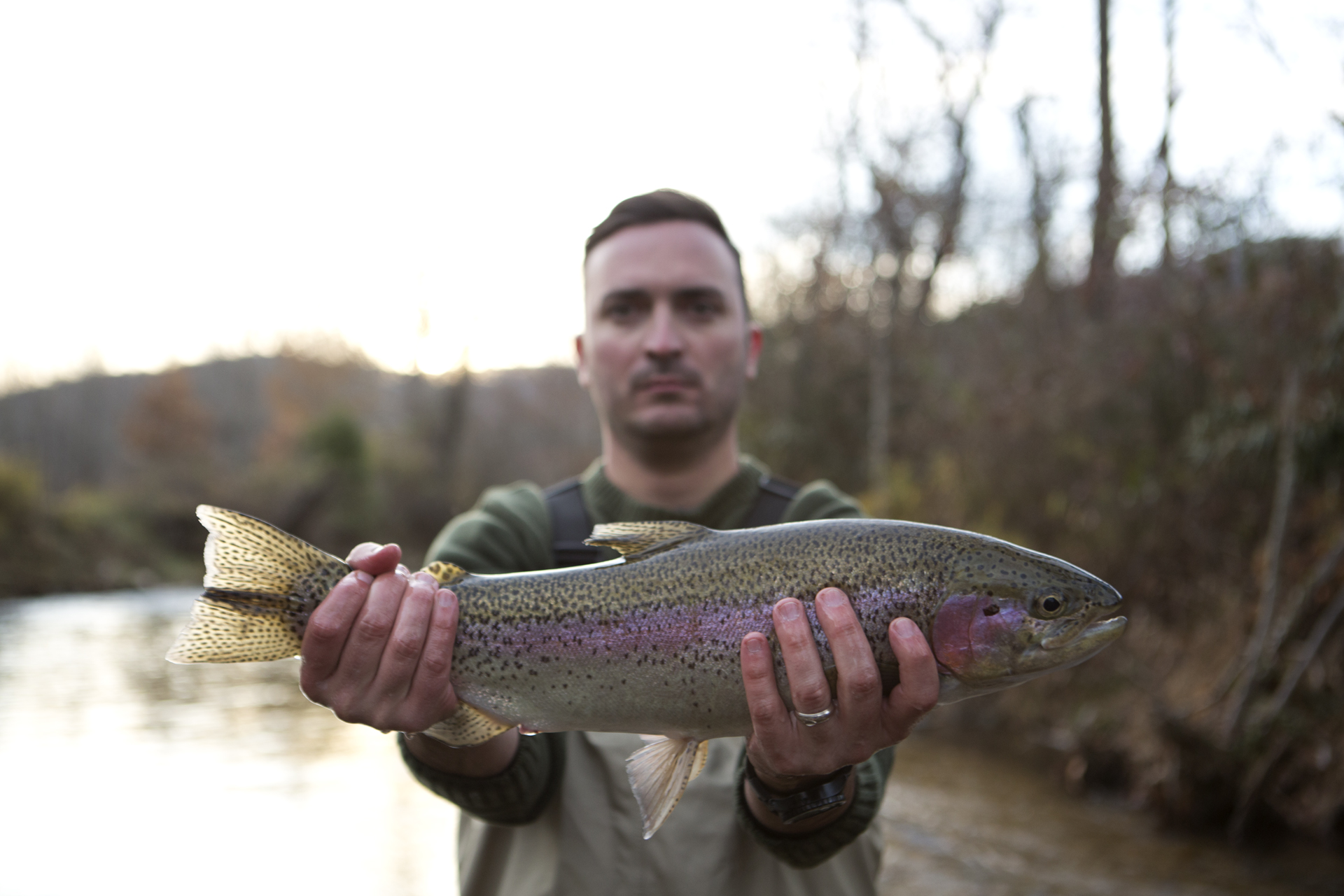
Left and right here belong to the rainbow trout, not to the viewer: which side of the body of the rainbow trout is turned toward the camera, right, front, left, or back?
right

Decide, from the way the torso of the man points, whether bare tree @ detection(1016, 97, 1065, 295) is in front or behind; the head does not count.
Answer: behind

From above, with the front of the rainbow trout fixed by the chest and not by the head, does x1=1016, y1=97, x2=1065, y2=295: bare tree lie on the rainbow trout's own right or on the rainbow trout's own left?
on the rainbow trout's own left

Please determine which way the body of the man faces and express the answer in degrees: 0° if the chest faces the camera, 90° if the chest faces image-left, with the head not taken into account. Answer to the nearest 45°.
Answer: approximately 0°

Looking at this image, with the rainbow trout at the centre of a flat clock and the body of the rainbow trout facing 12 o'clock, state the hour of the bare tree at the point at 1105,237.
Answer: The bare tree is roughly at 10 o'clock from the rainbow trout.
